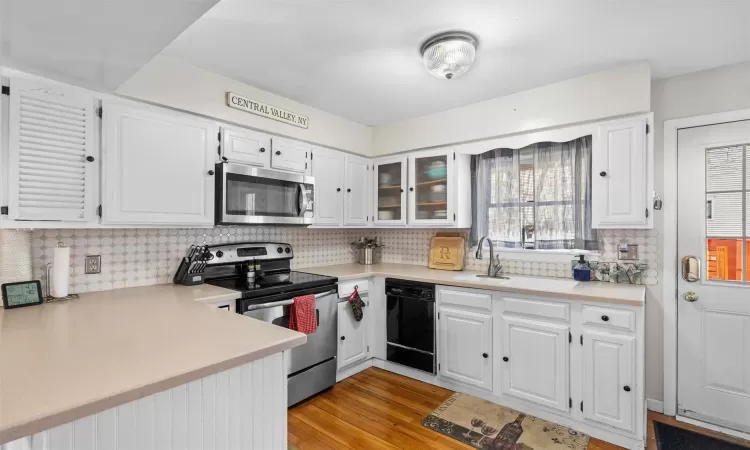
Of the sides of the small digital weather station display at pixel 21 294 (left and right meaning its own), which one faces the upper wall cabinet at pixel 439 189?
left

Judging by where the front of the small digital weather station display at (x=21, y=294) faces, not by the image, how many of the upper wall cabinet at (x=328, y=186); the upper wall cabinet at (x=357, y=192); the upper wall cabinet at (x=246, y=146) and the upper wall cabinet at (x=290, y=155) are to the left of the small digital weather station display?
4

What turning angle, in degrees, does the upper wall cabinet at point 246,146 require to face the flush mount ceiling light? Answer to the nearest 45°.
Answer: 0° — it already faces it

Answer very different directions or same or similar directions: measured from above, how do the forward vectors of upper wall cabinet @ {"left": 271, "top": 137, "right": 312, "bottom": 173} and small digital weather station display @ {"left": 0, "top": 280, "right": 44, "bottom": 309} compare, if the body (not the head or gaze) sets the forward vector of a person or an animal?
same or similar directions

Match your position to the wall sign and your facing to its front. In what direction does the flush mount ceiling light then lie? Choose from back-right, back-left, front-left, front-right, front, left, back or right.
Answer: front

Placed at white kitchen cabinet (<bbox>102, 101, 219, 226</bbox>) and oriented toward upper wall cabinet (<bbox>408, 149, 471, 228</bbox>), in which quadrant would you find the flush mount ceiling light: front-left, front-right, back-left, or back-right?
front-right

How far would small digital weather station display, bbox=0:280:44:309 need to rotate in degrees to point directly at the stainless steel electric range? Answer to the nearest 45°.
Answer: approximately 90° to its left

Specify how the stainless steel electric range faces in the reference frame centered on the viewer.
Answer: facing the viewer and to the right of the viewer

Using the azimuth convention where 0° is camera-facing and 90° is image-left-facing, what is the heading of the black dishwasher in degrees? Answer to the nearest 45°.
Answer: approximately 45°

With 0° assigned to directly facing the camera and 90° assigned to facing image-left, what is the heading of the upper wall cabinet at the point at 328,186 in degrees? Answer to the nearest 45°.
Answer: approximately 315°

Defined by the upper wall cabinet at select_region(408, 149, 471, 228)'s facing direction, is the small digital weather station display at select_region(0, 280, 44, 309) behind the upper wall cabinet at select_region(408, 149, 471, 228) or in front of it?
in front

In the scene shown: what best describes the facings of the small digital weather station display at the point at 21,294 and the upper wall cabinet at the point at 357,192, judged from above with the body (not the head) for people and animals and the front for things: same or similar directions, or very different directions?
same or similar directions

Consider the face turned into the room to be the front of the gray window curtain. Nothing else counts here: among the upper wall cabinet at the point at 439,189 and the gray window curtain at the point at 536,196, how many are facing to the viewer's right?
0

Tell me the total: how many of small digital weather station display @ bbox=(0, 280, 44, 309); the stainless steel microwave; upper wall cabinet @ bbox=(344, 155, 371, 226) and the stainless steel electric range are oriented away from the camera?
0
